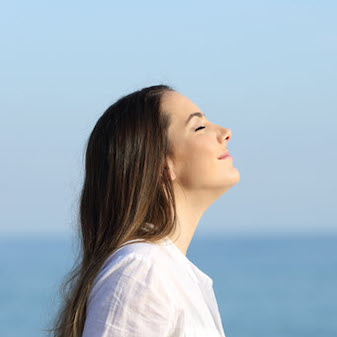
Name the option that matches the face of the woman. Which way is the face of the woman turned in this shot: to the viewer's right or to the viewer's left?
to the viewer's right

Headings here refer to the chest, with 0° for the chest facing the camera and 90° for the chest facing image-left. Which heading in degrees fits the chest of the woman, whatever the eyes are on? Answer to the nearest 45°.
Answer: approximately 270°
